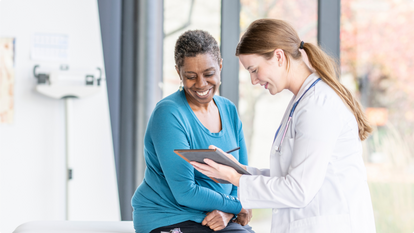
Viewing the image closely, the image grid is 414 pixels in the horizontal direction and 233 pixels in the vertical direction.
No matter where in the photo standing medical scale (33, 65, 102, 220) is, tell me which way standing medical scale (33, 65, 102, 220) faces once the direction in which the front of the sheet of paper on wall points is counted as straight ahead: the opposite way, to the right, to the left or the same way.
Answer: the same way

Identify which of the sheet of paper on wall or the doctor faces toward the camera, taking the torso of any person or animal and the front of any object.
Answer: the sheet of paper on wall

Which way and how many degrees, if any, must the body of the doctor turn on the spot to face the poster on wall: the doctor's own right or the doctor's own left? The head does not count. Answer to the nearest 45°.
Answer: approximately 45° to the doctor's own right

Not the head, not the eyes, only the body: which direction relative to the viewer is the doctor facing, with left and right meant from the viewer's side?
facing to the left of the viewer

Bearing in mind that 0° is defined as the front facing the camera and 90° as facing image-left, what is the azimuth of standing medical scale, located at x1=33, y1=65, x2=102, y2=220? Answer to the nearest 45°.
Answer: approximately 0°

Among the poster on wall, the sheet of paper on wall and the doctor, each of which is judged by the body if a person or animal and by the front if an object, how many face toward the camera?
2

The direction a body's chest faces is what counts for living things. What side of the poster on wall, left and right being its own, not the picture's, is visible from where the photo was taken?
front

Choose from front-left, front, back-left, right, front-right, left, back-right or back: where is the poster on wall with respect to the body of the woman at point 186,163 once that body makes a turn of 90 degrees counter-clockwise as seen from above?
left

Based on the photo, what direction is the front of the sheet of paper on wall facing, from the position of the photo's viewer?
facing the viewer

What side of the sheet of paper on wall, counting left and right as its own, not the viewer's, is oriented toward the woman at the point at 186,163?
front

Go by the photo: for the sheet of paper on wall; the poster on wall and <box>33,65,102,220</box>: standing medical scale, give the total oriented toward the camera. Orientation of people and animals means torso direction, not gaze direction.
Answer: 3

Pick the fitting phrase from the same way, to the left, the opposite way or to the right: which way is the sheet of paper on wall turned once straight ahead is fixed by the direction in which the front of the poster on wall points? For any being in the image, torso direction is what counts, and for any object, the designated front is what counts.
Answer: the same way

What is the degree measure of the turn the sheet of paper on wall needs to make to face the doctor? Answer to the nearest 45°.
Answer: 0° — it already faces them

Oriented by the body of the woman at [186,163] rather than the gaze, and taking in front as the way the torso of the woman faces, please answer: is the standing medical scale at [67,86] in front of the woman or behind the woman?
behind

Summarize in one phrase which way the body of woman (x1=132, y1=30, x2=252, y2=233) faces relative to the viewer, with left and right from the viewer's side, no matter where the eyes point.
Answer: facing the viewer and to the right of the viewer

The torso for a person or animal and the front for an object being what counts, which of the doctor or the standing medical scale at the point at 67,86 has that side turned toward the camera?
the standing medical scale
